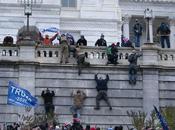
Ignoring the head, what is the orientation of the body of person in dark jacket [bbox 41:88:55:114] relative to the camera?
away from the camera

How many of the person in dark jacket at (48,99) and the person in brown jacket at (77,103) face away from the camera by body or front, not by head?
2

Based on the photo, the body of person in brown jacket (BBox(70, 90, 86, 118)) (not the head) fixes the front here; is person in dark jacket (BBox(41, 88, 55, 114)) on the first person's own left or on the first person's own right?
on the first person's own left

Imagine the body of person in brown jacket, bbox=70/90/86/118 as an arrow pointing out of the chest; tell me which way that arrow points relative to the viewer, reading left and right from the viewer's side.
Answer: facing away from the viewer
